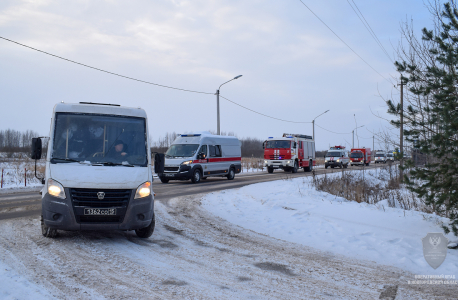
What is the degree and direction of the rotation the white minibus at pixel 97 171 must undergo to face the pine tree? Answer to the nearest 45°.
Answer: approximately 45° to its left

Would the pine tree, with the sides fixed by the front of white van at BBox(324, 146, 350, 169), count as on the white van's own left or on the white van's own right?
on the white van's own left

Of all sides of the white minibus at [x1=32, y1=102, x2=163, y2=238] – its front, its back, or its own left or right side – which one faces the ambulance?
back

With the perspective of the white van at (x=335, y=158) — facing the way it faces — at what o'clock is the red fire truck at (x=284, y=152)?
The red fire truck is roughly at 11 o'clock from the white van.

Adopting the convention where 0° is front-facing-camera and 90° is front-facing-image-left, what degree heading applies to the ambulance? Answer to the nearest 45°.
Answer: approximately 45°

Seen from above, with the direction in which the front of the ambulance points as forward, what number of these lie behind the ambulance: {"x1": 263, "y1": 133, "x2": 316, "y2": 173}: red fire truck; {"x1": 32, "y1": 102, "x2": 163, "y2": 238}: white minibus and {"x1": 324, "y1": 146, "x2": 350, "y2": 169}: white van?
2

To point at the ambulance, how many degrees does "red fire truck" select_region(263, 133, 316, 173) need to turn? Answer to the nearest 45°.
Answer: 0° — it already faces it

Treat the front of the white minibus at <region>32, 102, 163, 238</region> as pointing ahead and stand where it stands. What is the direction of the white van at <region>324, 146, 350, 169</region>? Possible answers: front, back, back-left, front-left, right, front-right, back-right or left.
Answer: back-left

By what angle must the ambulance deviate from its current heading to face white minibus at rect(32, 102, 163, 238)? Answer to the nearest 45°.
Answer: approximately 45° to its left

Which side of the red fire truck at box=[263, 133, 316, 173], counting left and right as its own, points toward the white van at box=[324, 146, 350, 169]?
back

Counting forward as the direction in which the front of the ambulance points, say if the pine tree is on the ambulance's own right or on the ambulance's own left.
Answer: on the ambulance's own left
